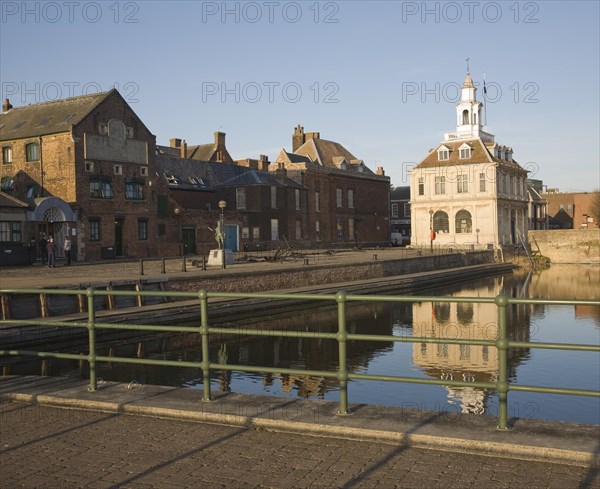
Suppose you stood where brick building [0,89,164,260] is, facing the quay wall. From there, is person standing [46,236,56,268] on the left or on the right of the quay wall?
right

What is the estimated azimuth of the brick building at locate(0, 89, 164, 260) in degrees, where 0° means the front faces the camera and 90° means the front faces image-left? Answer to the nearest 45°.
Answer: approximately 315°

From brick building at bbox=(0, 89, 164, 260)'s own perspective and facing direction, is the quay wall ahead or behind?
ahead

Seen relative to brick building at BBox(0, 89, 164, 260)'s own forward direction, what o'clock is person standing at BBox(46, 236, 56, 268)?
The person standing is roughly at 2 o'clock from the brick building.
